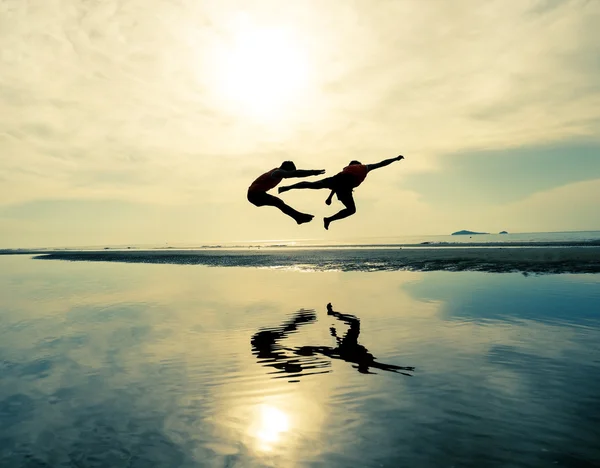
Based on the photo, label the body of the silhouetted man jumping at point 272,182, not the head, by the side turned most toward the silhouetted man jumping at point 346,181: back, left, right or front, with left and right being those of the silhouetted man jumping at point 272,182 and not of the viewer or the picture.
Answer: front

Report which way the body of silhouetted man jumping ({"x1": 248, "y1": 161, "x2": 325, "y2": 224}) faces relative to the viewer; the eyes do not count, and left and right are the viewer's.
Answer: facing to the right of the viewer
